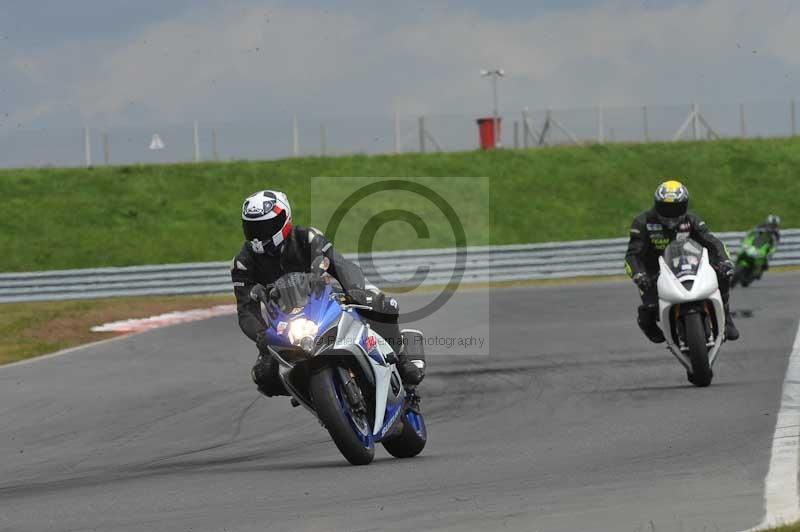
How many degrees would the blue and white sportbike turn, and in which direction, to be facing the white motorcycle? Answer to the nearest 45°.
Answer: approximately 180°

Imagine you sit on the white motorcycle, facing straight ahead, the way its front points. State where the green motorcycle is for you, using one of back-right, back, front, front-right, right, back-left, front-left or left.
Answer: back

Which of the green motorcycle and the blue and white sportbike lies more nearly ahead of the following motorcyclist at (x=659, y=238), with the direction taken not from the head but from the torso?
the blue and white sportbike

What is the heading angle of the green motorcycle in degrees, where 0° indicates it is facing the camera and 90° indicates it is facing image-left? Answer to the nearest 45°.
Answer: approximately 45°

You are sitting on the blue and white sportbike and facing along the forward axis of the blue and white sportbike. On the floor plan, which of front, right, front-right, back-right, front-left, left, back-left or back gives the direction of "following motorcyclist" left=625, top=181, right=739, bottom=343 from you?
back

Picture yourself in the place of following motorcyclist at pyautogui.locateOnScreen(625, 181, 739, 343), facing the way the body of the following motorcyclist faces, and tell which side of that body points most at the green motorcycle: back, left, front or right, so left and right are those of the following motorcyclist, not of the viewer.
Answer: back

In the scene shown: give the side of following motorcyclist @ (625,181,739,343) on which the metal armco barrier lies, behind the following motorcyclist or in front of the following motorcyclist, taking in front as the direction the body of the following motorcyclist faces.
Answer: behind

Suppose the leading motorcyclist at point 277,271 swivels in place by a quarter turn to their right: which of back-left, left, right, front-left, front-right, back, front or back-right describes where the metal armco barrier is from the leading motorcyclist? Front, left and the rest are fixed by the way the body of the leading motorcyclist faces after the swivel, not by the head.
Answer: front-right
